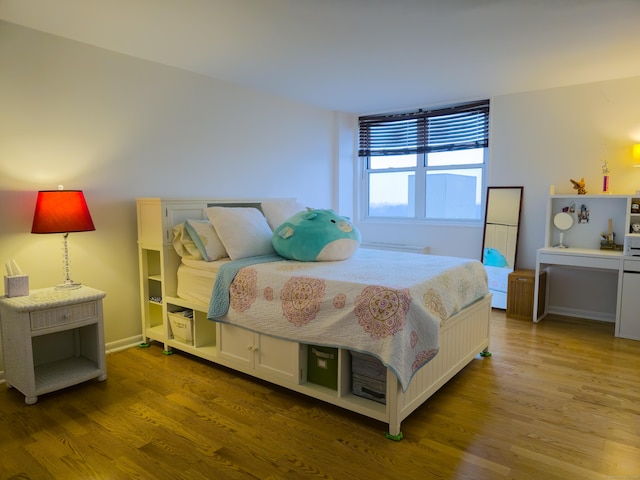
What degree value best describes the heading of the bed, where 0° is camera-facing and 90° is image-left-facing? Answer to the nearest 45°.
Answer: approximately 315°

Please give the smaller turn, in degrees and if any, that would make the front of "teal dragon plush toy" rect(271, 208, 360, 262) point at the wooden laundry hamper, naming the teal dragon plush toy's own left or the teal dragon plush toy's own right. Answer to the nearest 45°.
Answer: approximately 90° to the teal dragon plush toy's own left

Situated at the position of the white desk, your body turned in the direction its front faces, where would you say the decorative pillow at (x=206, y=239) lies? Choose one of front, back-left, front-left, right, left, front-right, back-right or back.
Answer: front-right

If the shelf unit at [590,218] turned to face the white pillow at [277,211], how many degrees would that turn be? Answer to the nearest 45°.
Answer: approximately 45° to its right

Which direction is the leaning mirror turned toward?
toward the camera

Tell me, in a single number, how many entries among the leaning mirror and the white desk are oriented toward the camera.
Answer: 2

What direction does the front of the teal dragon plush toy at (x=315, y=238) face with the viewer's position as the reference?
facing the viewer and to the right of the viewer

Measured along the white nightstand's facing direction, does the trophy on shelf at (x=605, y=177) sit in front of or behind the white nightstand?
in front

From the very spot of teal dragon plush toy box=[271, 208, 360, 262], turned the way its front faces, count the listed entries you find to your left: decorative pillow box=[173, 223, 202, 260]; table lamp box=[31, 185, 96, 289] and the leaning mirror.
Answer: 1

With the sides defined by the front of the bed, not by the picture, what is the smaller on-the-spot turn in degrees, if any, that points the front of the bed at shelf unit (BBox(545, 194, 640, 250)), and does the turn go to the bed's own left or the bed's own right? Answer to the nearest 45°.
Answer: approximately 90° to the bed's own left

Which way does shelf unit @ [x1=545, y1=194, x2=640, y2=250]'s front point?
toward the camera

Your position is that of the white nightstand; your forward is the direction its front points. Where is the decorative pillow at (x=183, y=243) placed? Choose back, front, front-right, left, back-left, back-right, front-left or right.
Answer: front-left

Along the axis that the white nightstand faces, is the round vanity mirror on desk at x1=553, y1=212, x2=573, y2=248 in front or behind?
in front

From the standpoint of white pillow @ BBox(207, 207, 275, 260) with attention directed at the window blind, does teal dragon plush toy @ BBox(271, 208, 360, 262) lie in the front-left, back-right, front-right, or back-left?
front-right
